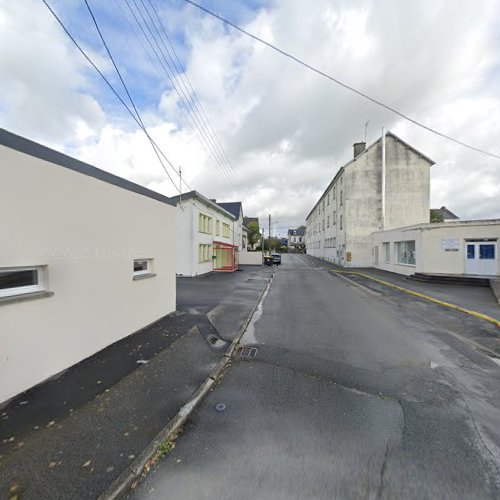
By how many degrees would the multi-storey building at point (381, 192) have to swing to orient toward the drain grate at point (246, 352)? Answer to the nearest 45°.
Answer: approximately 90° to its left

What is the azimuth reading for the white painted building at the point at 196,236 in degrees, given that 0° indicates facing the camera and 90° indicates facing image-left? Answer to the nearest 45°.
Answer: approximately 315°

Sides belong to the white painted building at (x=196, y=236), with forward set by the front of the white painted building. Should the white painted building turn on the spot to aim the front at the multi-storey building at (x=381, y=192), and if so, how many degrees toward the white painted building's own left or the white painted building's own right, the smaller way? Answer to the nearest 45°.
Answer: approximately 45° to the white painted building's own left

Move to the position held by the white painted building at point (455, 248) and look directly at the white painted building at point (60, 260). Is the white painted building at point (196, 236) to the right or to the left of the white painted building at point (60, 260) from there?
right

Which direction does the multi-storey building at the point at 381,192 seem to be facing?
to the viewer's left

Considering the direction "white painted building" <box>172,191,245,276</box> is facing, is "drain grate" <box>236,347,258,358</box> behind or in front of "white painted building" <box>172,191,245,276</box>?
in front

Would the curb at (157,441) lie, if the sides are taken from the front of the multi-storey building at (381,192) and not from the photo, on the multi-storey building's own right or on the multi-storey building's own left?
on the multi-storey building's own left

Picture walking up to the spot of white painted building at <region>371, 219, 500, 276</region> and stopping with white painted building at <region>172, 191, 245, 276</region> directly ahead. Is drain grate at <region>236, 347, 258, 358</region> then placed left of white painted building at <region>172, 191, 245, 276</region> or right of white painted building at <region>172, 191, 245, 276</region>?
left

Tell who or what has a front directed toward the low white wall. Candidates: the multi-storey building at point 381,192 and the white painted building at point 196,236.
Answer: the multi-storey building

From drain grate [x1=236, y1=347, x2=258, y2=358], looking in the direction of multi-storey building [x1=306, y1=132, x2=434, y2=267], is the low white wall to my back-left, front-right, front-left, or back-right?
front-left

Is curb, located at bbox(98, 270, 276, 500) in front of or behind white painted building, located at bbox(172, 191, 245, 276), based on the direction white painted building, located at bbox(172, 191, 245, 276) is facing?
in front

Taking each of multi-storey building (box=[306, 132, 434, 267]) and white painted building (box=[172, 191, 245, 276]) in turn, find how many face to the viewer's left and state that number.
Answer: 1

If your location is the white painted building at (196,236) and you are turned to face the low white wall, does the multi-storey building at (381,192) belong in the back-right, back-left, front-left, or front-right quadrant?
front-right

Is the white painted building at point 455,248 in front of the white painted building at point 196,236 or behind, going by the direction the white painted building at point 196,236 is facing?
in front

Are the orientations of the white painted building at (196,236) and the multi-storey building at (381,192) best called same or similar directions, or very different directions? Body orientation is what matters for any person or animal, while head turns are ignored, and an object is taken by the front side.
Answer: very different directions
